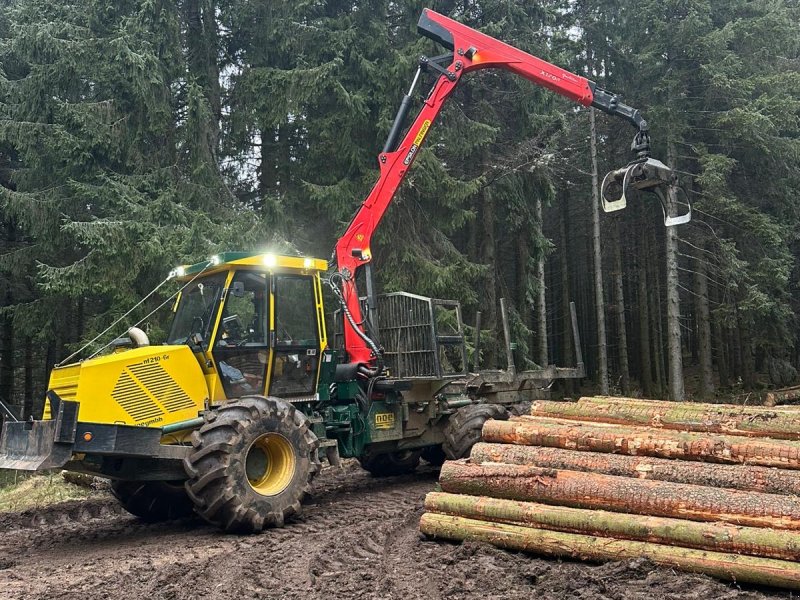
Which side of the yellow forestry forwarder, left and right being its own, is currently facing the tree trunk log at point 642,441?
left

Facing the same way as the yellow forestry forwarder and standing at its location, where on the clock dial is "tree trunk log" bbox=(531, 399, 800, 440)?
The tree trunk log is roughly at 8 o'clock from the yellow forestry forwarder.

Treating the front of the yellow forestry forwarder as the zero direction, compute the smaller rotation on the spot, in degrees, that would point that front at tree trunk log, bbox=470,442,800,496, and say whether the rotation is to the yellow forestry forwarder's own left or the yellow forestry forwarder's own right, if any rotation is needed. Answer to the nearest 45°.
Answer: approximately 90° to the yellow forestry forwarder's own left

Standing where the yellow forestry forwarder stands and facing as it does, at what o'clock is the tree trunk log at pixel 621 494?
The tree trunk log is roughly at 9 o'clock from the yellow forestry forwarder.

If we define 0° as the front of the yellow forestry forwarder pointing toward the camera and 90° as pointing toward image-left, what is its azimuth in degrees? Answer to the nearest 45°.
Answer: approximately 45°

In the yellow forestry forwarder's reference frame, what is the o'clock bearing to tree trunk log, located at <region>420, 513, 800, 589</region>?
The tree trunk log is roughly at 9 o'clock from the yellow forestry forwarder.

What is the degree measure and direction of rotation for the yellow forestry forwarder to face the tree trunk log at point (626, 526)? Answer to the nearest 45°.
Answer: approximately 90° to its left
